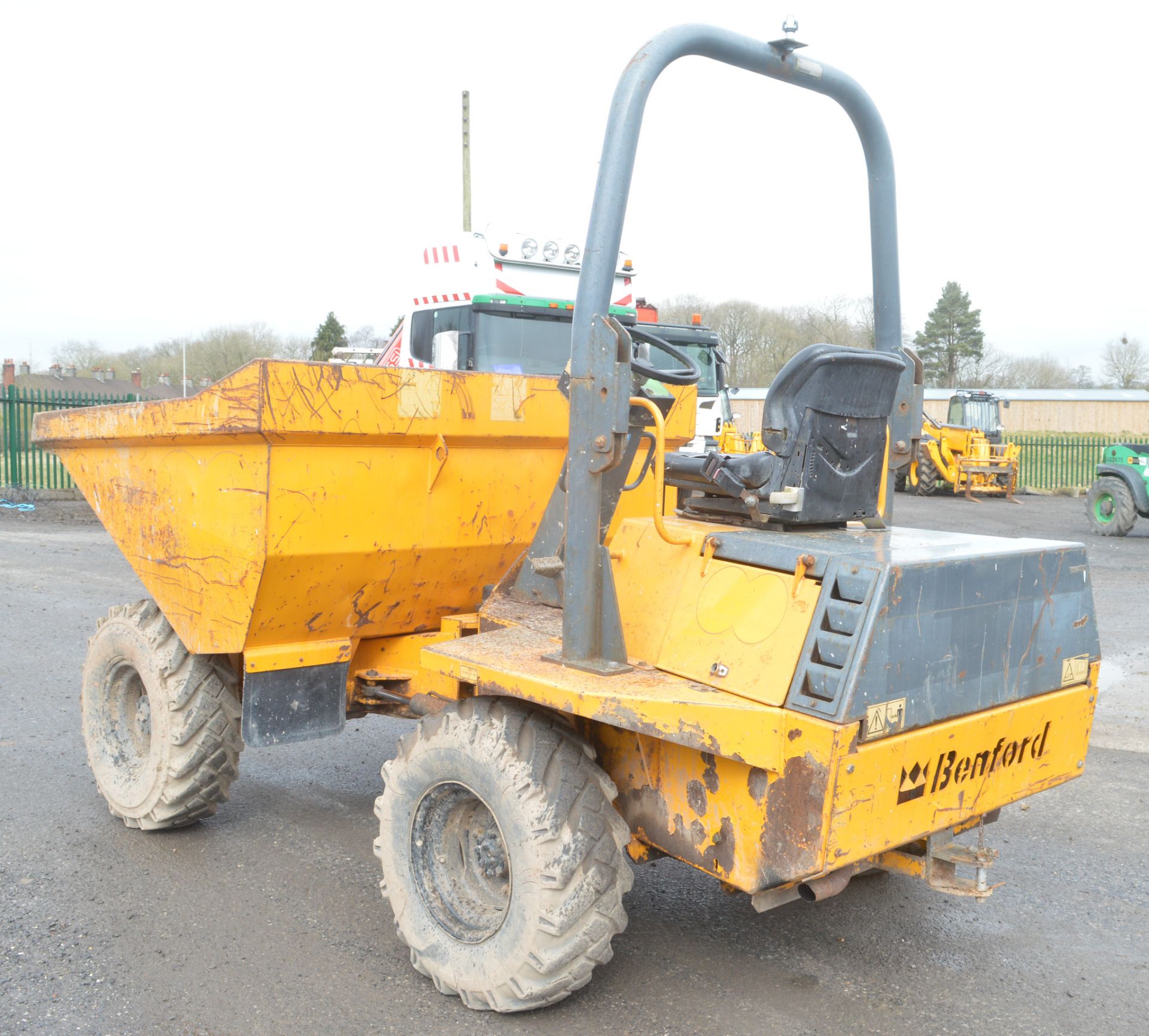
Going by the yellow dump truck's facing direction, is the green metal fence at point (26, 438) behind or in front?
in front

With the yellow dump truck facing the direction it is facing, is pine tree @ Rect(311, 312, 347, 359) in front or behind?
in front

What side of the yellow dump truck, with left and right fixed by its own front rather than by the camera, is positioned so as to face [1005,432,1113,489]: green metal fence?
right

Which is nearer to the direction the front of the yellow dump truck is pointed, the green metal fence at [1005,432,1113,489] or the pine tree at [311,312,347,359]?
the pine tree

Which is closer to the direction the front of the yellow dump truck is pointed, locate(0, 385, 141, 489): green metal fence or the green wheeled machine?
the green metal fence

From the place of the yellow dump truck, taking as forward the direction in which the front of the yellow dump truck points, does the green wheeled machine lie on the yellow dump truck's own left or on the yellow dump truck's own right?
on the yellow dump truck's own right

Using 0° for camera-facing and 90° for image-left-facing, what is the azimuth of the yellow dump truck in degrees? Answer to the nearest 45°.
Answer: approximately 135°
